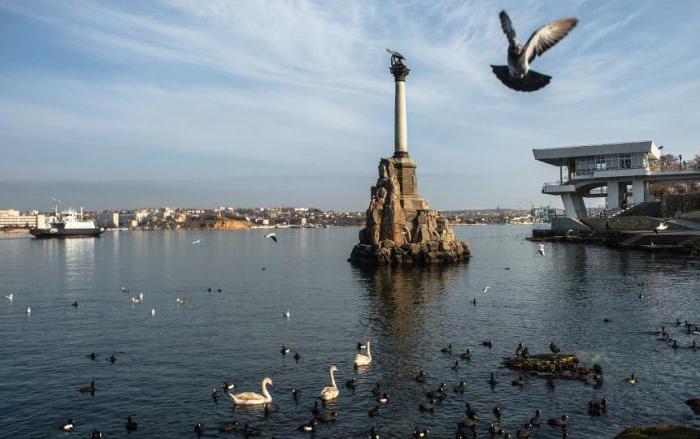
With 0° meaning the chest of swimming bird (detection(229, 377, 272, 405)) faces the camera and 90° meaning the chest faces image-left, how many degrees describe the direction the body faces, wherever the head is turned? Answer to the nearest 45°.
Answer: approximately 270°

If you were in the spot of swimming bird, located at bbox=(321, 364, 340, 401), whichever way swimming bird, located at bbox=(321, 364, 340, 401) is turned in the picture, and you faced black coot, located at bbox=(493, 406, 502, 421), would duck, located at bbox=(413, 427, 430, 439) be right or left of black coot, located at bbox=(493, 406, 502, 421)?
right

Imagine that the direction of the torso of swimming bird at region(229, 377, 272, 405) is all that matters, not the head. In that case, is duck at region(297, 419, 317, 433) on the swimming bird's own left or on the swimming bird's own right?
on the swimming bird's own right

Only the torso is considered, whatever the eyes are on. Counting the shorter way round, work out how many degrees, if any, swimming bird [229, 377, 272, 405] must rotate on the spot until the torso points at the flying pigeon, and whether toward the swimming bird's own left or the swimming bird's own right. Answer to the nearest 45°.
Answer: approximately 45° to the swimming bird's own right

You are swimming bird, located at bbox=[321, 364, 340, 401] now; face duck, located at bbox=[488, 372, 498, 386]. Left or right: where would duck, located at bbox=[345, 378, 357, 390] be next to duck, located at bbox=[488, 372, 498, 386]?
left

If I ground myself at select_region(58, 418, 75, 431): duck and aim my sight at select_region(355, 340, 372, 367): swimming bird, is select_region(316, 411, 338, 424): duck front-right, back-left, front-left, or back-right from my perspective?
front-right

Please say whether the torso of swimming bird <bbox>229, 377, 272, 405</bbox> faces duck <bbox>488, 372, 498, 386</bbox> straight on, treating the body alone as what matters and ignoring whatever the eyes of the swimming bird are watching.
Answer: yes

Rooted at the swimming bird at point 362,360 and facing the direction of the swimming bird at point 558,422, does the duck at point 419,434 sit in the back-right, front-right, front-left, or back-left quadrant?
front-right

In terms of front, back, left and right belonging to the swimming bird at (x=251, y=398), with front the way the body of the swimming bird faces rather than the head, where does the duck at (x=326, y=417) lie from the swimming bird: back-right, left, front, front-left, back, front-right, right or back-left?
front-right

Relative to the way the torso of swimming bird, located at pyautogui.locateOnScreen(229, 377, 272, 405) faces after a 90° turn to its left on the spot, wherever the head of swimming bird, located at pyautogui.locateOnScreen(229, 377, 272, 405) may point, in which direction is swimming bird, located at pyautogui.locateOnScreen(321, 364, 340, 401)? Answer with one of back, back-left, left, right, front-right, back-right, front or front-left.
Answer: right

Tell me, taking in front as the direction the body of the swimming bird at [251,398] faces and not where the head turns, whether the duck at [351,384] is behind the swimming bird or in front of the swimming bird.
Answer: in front
